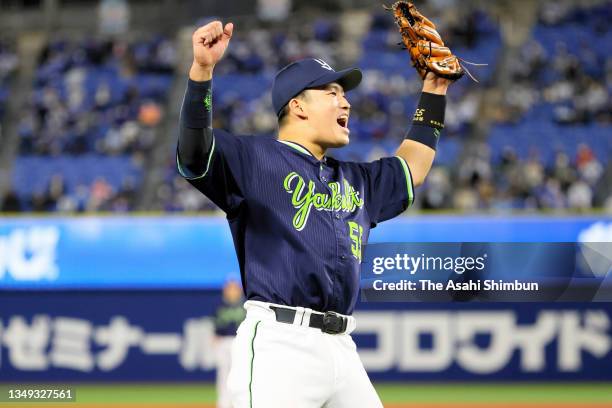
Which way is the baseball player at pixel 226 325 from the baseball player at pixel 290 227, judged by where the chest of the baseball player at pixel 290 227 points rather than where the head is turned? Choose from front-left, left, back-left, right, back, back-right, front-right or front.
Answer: back-left

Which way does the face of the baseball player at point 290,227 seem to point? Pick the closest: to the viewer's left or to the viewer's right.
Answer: to the viewer's right

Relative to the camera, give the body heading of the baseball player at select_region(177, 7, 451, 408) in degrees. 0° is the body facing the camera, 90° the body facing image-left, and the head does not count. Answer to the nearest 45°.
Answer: approximately 315°
